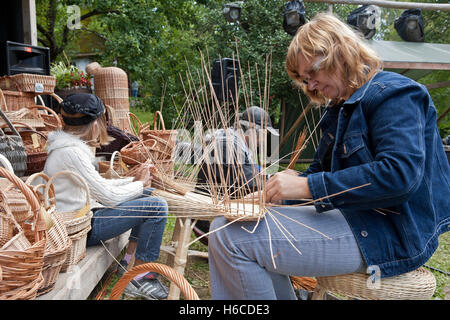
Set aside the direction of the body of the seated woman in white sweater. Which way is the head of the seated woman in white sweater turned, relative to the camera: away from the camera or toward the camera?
away from the camera

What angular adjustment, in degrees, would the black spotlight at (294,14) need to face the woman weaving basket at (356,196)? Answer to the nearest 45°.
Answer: approximately 45° to its left

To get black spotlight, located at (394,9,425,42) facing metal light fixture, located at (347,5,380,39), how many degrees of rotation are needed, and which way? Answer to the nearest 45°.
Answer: approximately 90° to its right

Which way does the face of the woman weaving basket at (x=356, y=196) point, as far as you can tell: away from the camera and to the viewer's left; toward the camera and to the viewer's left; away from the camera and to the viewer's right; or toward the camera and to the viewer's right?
toward the camera and to the viewer's left

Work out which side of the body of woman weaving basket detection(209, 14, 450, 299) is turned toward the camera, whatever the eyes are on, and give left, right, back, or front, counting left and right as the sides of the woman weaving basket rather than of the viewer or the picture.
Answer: left

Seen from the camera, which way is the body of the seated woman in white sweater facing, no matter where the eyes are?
to the viewer's right
